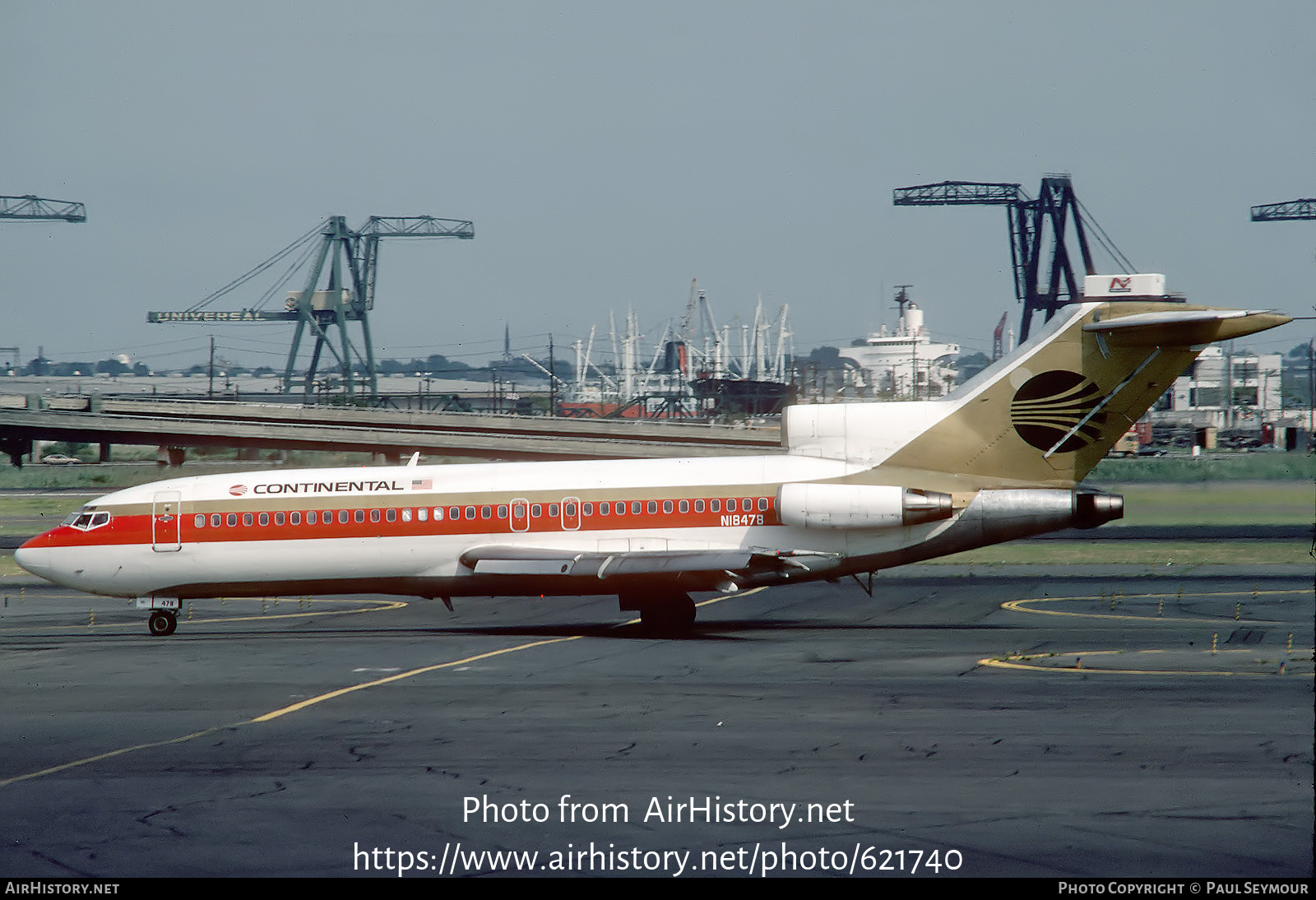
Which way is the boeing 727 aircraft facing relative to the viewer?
to the viewer's left
